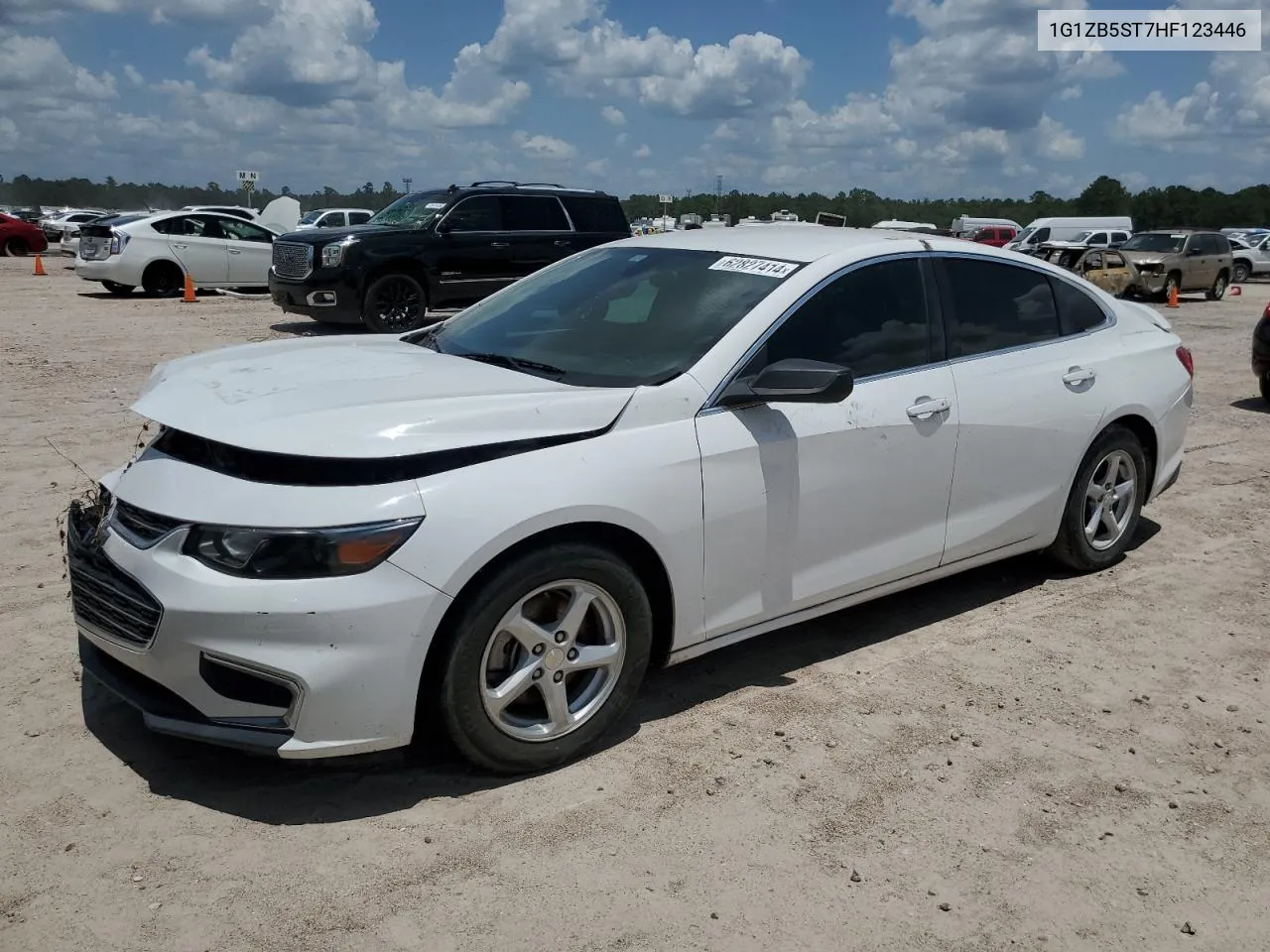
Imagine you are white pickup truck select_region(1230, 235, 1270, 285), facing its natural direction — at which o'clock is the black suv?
The black suv is roughly at 11 o'clock from the white pickup truck.

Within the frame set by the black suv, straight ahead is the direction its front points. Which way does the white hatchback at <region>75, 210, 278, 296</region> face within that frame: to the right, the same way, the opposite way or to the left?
the opposite way

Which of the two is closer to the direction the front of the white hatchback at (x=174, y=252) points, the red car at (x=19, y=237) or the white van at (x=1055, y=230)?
the white van

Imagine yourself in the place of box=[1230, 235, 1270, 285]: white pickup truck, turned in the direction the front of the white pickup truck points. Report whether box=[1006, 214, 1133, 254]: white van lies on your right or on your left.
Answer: on your right

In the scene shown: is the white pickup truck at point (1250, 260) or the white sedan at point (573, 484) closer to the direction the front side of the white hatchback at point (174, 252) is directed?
the white pickup truck

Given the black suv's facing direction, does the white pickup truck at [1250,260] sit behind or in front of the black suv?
behind

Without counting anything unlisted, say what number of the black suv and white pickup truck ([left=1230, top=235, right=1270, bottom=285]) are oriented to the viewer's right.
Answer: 0

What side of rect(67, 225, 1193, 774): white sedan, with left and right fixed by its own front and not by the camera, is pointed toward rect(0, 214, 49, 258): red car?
right

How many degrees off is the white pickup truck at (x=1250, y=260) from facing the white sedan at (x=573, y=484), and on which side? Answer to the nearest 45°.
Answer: approximately 45° to its left

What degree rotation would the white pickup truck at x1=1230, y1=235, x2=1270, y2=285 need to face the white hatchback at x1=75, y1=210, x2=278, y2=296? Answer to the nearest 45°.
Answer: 0° — it already faces it

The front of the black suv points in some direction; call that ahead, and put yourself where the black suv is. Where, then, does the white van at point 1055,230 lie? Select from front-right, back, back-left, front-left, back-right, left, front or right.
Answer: back

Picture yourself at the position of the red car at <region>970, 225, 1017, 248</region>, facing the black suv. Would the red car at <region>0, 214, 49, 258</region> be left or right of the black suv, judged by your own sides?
right

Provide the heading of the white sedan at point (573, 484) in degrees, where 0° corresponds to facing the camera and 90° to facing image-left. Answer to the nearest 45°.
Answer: approximately 45°

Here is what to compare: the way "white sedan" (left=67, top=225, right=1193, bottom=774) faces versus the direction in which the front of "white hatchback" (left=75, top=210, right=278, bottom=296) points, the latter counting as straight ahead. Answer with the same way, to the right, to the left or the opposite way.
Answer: the opposite way

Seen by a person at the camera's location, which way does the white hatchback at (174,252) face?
facing away from the viewer and to the right of the viewer
